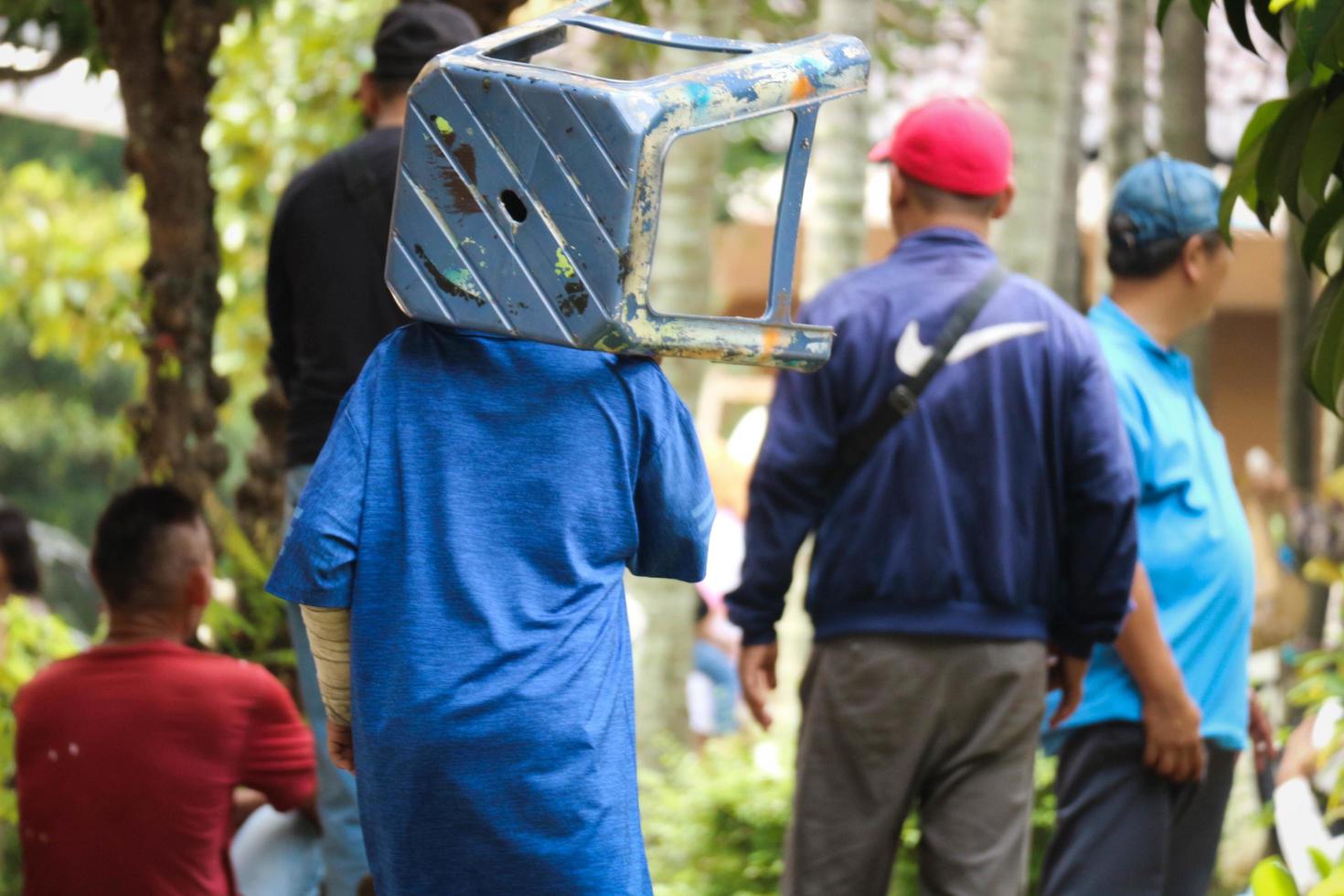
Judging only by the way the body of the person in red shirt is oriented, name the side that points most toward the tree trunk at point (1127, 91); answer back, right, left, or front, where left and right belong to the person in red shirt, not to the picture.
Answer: front

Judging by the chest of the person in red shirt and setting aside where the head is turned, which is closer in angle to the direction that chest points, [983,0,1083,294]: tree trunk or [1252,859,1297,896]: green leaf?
the tree trunk

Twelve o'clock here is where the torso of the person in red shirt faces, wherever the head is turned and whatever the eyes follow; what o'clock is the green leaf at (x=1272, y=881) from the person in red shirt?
The green leaf is roughly at 3 o'clock from the person in red shirt.

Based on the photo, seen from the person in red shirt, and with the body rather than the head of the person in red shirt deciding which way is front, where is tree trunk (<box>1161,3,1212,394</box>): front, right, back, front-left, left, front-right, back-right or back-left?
front

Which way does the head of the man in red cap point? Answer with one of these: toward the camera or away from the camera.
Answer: away from the camera

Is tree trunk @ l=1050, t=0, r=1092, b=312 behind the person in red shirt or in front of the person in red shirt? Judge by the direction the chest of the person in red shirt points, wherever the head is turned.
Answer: in front

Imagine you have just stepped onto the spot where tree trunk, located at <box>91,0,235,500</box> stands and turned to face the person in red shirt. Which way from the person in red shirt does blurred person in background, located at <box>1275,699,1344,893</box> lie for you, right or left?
left

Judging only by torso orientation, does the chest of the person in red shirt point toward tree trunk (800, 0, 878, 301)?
yes

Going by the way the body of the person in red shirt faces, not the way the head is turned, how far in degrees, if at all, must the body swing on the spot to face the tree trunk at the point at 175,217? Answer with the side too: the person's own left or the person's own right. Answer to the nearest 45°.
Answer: approximately 45° to the person's own left

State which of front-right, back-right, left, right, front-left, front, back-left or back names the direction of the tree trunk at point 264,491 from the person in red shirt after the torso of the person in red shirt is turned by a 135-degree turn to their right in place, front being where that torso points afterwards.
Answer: back

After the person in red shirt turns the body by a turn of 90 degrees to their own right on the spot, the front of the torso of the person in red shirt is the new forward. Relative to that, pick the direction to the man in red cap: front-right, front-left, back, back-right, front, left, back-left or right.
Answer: front-left

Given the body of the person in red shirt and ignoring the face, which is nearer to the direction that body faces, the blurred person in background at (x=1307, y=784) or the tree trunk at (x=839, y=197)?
the tree trunk

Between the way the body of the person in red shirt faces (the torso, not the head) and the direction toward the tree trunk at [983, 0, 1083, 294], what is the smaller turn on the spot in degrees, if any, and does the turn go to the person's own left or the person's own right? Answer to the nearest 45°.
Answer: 0° — they already face it

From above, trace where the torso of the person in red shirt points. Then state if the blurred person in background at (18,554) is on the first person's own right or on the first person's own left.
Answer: on the first person's own left

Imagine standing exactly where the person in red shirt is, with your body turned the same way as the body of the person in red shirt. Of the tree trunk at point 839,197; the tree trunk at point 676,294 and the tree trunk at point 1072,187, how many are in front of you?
3

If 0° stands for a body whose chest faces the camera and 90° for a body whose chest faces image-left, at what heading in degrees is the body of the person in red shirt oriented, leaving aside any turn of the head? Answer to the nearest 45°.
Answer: approximately 225°
